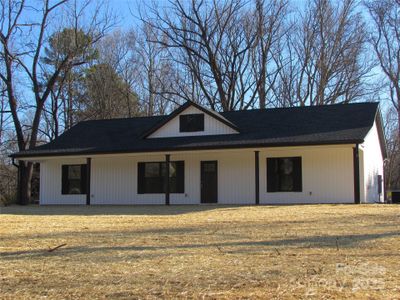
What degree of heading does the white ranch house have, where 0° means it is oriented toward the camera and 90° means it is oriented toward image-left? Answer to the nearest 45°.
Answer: approximately 0°
